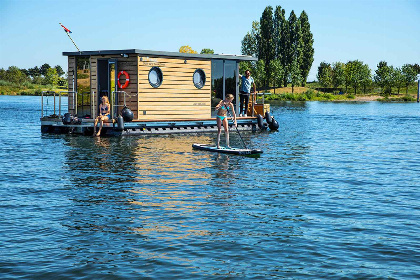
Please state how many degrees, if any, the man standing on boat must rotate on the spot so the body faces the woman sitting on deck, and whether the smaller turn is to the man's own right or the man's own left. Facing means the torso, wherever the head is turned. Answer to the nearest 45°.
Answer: approximately 45° to the man's own right

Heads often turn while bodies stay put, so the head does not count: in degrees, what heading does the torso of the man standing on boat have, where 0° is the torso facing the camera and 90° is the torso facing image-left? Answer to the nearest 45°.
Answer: approximately 0°
